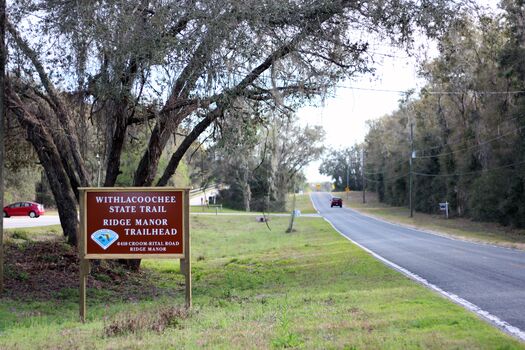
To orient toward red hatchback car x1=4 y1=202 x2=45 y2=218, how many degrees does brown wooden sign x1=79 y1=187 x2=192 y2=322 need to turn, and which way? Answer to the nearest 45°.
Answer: approximately 180°

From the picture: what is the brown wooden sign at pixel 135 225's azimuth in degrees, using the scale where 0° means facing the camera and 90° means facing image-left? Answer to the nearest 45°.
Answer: approximately 0°
